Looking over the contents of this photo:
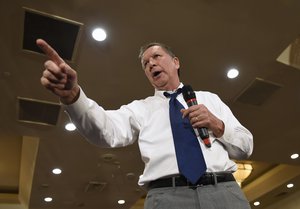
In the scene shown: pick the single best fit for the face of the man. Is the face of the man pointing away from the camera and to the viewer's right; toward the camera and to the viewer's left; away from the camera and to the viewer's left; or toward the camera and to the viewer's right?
toward the camera and to the viewer's left

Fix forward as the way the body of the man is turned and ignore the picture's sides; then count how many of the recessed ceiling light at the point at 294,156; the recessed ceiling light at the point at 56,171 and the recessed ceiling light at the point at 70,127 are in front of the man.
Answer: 0

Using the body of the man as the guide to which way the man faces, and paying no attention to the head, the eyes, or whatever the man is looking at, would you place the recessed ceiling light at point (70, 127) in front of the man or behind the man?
behind

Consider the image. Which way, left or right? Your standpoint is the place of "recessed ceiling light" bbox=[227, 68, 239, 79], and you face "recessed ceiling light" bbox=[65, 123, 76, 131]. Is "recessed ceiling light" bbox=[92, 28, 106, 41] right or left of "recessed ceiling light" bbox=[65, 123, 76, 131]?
left

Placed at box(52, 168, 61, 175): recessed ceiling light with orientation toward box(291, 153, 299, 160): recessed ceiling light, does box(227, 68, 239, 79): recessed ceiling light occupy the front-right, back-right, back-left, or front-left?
front-right

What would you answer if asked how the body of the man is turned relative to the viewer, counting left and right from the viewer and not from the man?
facing the viewer

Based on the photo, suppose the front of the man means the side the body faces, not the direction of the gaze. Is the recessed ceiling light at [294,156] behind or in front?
behind

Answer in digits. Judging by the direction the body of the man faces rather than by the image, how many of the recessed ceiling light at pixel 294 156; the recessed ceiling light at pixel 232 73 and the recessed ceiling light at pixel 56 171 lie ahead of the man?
0

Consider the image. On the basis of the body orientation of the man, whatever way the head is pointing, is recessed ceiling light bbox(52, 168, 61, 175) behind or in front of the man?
behind

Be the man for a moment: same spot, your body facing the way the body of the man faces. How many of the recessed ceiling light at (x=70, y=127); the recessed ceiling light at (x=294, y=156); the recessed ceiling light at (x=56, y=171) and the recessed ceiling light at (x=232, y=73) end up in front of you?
0
